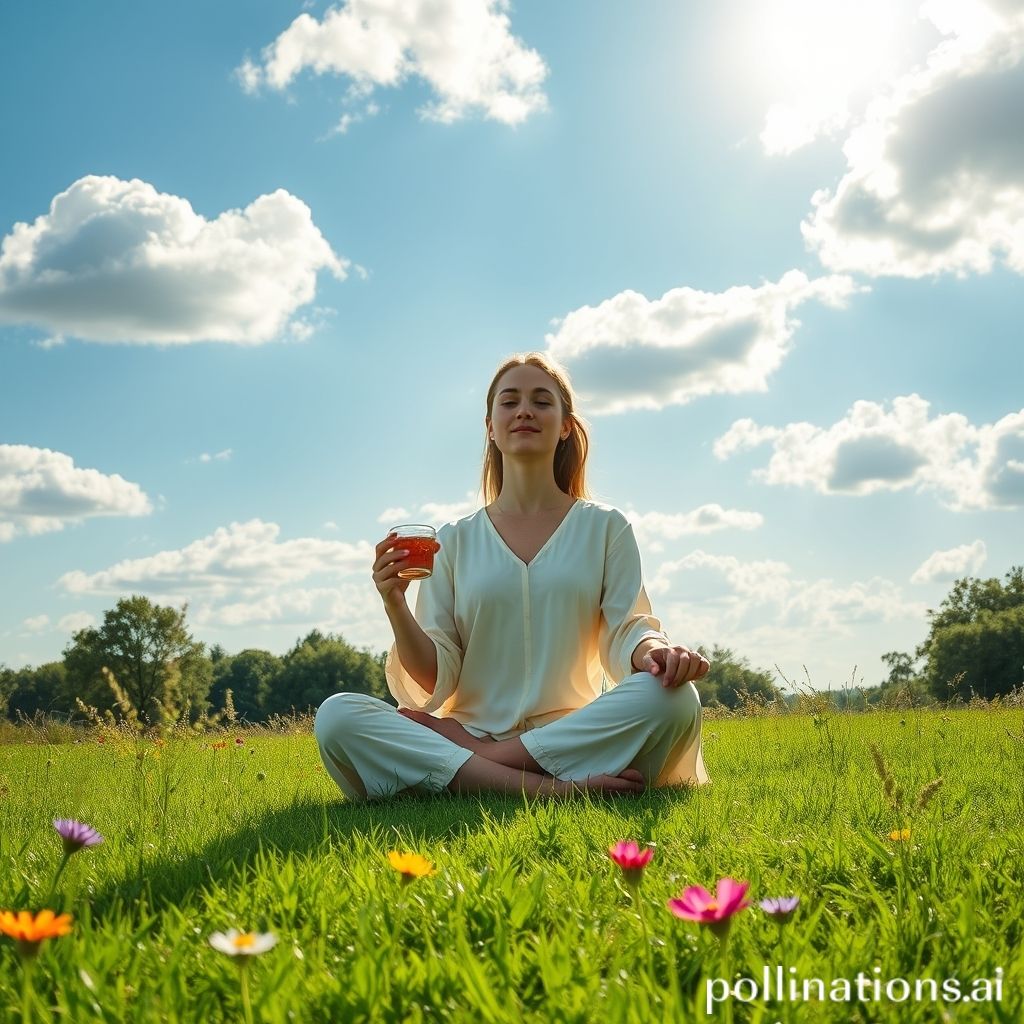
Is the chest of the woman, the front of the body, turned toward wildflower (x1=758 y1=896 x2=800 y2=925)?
yes

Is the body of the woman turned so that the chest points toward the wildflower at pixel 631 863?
yes

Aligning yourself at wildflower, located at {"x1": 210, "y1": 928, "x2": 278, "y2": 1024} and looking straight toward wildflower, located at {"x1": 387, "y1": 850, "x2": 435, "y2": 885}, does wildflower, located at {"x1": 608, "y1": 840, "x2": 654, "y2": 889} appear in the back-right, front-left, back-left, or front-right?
front-right

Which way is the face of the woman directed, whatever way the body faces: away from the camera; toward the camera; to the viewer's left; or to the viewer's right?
toward the camera

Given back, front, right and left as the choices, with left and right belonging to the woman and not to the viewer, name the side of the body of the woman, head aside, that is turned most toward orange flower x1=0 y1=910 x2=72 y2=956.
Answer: front

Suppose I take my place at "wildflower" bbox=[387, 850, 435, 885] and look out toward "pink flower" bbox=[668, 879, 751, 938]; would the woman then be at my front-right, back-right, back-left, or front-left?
back-left

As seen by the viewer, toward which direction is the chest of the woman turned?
toward the camera

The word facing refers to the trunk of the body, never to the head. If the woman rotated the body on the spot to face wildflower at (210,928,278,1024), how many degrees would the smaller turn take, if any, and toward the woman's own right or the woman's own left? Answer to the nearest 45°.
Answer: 0° — they already face it

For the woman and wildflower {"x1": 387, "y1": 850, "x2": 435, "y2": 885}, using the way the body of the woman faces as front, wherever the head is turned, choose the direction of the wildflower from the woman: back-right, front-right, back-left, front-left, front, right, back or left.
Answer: front

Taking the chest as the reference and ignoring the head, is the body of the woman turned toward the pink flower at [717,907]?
yes
